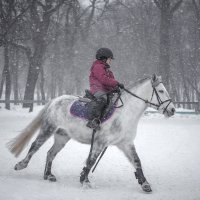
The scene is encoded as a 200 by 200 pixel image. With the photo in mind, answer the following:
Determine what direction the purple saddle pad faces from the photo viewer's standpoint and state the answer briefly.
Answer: facing to the right of the viewer

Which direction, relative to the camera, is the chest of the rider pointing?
to the viewer's right

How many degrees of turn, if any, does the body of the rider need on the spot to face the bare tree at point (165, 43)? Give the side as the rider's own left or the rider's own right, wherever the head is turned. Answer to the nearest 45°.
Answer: approximately 90° to the rider's own left

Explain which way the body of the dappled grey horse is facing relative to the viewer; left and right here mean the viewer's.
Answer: facing to the right of the viewer

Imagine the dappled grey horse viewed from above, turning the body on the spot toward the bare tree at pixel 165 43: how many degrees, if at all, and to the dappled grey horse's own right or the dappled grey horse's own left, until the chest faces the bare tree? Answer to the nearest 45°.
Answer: approximately 90° to the dappled grey horse's own left

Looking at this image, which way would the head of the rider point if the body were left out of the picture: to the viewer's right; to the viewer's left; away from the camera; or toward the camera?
to the viewer's right
